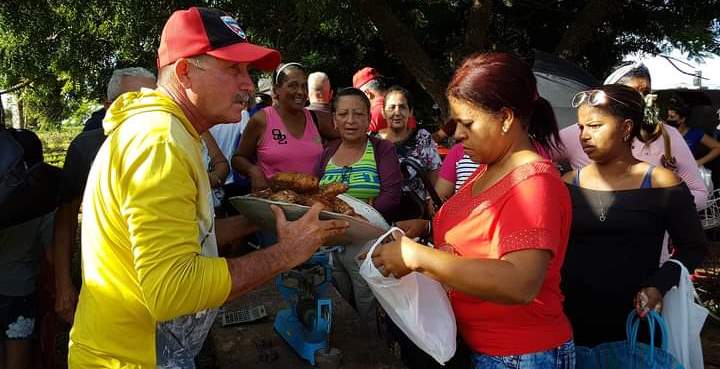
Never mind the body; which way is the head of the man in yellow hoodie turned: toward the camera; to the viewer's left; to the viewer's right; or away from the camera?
to the viewer's right

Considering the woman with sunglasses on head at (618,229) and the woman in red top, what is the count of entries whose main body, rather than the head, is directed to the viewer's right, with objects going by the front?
0

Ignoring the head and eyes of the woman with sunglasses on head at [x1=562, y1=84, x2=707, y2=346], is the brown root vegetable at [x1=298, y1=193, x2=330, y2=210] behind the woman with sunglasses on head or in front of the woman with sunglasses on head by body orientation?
in front

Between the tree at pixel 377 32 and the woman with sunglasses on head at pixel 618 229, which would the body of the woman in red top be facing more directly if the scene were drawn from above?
the tree

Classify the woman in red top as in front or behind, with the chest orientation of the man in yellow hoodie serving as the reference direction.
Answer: in front

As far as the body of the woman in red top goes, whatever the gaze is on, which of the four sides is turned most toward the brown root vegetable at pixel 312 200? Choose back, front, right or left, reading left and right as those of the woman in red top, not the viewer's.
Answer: front

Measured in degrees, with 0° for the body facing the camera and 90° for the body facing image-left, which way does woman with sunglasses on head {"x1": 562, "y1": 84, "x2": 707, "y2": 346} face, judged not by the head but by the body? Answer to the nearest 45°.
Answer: approximately 45°

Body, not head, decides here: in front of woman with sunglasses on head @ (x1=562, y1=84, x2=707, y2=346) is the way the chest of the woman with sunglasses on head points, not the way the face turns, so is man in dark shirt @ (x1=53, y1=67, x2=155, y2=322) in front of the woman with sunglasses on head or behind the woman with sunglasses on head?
in front

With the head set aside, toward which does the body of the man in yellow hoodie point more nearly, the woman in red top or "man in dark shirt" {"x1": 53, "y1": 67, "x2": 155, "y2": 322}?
the woman in red top

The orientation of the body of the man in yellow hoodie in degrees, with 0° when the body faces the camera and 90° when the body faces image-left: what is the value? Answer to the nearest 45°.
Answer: approximately 270°

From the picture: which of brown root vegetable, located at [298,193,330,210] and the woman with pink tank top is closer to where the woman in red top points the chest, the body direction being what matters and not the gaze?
the brown root vegetable

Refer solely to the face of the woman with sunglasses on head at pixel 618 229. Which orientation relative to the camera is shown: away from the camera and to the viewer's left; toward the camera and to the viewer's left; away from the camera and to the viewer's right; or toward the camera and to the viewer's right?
toward the camera and to the viewer's left

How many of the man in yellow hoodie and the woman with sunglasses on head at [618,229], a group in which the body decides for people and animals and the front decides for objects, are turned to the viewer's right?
1

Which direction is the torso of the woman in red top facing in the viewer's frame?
to the viewer's left
